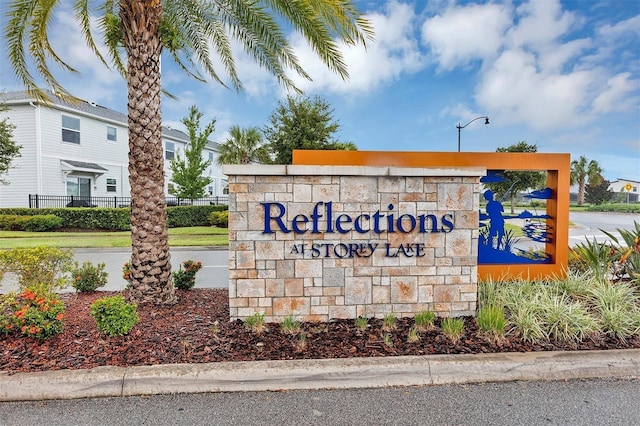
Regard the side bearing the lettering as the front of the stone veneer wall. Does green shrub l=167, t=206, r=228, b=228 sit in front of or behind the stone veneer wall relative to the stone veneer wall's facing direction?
behind

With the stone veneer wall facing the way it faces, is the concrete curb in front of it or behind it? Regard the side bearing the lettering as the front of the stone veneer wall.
in front

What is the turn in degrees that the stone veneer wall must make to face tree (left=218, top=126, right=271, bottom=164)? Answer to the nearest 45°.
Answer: approximately 180°

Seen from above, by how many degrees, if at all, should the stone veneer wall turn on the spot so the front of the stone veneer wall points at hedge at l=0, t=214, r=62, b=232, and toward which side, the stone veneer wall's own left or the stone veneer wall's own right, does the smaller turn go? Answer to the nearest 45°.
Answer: approximately 135° to the stone veneer wall's own right

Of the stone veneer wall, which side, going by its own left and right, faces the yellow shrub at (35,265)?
right

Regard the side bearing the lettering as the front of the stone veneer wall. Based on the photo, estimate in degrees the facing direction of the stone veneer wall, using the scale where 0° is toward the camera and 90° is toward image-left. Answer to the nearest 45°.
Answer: approximately 0°

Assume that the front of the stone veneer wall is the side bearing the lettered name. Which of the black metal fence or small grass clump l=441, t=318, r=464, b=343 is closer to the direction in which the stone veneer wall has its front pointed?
the small grass clump

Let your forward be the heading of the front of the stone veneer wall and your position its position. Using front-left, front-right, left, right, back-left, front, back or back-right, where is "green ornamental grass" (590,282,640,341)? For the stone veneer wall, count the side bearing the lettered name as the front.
left

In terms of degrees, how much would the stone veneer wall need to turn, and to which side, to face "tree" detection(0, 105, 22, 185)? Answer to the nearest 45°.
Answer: approximately 135° to its right

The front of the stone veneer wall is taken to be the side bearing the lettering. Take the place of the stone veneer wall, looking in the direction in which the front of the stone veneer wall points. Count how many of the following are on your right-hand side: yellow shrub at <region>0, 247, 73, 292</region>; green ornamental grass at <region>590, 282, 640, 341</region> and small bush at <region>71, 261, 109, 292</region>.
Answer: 2

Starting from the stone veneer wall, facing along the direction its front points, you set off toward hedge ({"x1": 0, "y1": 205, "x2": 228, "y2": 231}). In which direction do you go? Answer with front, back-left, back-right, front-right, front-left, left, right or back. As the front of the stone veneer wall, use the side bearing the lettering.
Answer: back-right

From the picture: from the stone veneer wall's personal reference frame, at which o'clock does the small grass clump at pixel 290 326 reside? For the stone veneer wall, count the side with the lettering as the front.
The small grass clump is roughly at 2 o'clock from the stone veneer wall.

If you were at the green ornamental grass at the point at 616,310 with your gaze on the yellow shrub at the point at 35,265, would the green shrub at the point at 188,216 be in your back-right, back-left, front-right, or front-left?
front-right

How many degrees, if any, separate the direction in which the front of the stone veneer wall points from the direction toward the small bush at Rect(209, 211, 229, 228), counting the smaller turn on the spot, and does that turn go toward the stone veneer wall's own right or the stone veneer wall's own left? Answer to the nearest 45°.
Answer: approximately 135° to the stone veneer wall's own right

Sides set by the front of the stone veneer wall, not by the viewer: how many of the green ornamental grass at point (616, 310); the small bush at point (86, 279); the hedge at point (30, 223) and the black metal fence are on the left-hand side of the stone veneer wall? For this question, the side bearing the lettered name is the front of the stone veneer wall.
1
